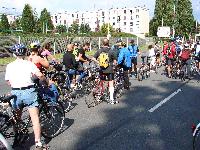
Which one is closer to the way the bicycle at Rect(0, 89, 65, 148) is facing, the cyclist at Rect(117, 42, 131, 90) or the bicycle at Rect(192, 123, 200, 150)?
the cyclist

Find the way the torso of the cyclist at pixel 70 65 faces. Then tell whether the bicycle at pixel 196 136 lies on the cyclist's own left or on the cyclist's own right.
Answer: on the cyclist's own right

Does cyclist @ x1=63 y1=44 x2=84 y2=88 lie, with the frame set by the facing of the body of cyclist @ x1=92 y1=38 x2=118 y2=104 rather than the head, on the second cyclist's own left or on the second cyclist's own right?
on the second cyclist's own left

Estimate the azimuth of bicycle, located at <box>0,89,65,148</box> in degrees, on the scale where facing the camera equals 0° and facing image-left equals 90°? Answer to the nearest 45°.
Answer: approximately 225°

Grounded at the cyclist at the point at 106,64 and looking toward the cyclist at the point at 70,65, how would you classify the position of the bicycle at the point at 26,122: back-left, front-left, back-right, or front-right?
back-left

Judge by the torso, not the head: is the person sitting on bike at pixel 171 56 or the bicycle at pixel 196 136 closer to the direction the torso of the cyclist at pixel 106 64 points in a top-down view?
the person sitting on bike

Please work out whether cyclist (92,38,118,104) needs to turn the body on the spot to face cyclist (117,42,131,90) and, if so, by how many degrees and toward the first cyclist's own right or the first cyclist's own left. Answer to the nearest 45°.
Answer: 0° — they already face them

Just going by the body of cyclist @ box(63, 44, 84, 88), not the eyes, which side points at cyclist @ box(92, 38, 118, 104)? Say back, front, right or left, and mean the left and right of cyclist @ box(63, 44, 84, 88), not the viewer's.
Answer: right

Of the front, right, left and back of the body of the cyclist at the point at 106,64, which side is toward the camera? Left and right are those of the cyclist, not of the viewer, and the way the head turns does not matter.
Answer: back

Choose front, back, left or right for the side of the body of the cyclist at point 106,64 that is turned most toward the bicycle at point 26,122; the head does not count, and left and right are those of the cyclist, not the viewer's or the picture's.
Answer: back

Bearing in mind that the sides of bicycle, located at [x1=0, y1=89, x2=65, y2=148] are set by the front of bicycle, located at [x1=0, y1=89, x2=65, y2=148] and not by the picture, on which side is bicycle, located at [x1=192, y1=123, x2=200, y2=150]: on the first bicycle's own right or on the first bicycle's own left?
on the first bicycle's own right

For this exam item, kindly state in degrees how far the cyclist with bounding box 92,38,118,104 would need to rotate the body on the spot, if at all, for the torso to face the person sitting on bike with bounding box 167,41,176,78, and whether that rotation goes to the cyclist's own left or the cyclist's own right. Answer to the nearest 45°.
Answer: approximately 45° to the cyclist's own right

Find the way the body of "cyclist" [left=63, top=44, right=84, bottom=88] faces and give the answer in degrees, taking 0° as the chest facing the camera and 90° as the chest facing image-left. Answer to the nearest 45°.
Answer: approximately 225°
